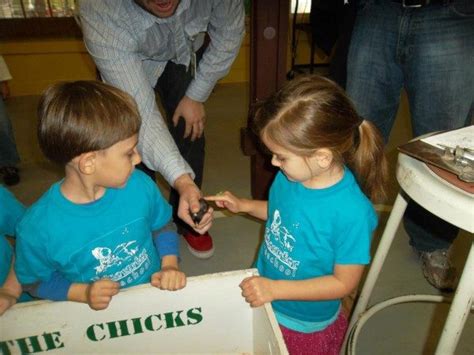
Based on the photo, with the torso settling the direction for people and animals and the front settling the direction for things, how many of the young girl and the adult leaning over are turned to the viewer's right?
0

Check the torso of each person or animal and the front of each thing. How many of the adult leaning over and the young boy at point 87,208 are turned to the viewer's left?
0

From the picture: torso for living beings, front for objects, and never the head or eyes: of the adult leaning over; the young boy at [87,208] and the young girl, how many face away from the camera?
0

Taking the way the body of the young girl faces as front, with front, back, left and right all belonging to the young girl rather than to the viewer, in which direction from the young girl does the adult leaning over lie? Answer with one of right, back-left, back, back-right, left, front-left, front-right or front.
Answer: right

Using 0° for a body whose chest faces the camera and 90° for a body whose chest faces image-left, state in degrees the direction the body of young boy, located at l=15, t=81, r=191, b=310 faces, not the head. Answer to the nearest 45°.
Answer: approximately 315°

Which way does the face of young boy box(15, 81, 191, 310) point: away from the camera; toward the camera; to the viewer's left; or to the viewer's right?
to the viewer's right

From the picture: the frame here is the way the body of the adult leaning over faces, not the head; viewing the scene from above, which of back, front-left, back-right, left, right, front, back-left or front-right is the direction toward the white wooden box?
front

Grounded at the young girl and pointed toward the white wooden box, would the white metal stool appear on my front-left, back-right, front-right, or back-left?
back-left

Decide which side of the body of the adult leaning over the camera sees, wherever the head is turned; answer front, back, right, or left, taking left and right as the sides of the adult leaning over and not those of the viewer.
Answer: front

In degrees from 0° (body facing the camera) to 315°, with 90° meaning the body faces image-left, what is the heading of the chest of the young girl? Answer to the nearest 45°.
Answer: approximately 45°
